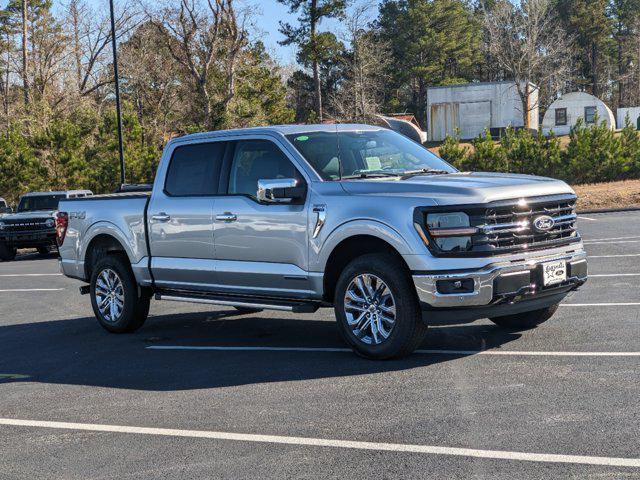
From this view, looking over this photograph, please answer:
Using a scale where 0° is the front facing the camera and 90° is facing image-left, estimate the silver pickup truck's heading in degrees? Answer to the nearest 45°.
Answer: approximately 315°
